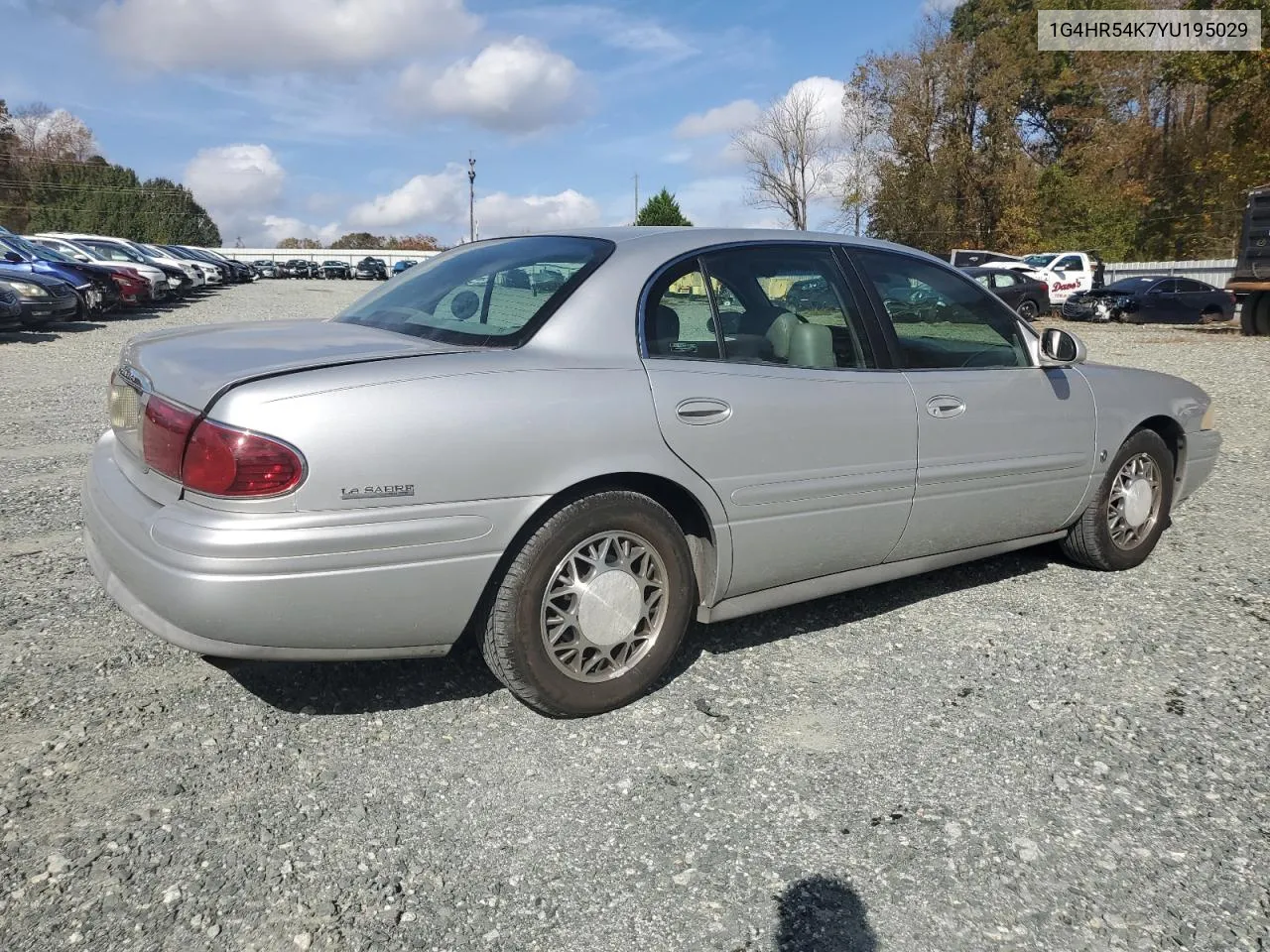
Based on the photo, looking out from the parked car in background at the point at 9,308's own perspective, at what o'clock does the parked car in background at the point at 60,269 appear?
the parked car in background at the point at 60,269 is roughly at 8 o'clock from the parked car in background at the point at 9,308.

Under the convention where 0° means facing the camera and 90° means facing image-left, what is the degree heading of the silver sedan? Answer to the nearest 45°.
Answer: approximately 225°

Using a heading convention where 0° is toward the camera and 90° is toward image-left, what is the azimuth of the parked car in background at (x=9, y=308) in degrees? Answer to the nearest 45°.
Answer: approximately 315°

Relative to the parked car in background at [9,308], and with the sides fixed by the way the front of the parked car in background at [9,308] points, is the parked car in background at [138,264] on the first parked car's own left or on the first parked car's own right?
on the first parked car's own left

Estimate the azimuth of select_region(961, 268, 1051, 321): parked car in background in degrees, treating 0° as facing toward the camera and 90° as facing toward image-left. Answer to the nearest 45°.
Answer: approximately 90°

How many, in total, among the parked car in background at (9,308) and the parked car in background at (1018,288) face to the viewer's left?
1

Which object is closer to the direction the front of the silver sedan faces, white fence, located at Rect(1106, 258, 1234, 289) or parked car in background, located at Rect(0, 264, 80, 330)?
the white fence

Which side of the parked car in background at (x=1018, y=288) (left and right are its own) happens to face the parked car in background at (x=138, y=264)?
front

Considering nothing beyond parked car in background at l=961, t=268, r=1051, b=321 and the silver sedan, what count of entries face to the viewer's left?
1

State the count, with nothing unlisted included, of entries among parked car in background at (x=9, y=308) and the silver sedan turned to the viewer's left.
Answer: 0

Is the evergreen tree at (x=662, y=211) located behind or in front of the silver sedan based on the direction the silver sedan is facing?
in front
